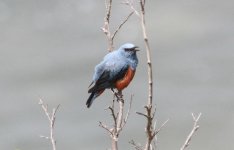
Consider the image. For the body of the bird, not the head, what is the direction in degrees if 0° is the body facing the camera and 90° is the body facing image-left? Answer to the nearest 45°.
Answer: approximately 270°
